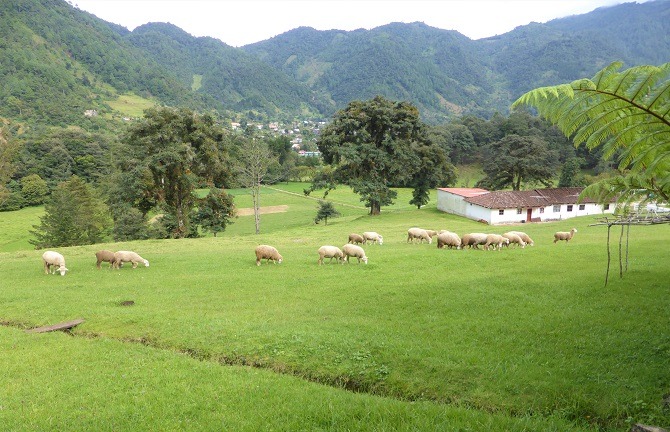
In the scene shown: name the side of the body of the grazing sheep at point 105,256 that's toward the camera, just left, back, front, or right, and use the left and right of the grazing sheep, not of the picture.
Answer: right

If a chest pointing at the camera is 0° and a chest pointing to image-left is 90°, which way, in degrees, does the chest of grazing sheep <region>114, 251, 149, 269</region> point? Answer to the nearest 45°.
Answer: approximately 270°

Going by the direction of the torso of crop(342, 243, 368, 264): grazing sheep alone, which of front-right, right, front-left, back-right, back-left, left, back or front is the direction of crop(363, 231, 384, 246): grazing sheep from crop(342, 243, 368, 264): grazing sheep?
left

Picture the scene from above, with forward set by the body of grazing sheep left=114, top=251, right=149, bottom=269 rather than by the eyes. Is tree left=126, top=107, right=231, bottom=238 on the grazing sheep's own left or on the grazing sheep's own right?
on the grazing sheep's own left

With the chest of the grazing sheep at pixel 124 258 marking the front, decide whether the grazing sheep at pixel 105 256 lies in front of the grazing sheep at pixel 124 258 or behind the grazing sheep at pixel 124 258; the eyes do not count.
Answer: behind

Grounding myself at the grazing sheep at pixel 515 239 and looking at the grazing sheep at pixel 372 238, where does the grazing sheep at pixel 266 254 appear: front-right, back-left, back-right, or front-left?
front-left

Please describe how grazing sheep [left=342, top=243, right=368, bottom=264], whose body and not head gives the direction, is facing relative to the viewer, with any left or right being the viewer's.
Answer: facing to the right of the viewer

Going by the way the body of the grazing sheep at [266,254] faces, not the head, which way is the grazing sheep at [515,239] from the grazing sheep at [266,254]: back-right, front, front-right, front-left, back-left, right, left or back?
front

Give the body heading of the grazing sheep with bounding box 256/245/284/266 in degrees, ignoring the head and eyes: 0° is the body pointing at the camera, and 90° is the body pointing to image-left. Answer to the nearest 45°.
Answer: approximately 270°

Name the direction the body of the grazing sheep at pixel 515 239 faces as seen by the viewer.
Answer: to the viewer's right

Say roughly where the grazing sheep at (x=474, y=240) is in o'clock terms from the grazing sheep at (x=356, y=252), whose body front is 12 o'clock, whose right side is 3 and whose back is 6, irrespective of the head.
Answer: the grazing sheep at (x=474, y=240) is roughly at 11 o'clock from the grazing sheep at (x=356, y=252).

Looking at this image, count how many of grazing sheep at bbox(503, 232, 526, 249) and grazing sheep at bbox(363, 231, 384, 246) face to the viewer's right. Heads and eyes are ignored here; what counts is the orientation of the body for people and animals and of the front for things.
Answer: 2
